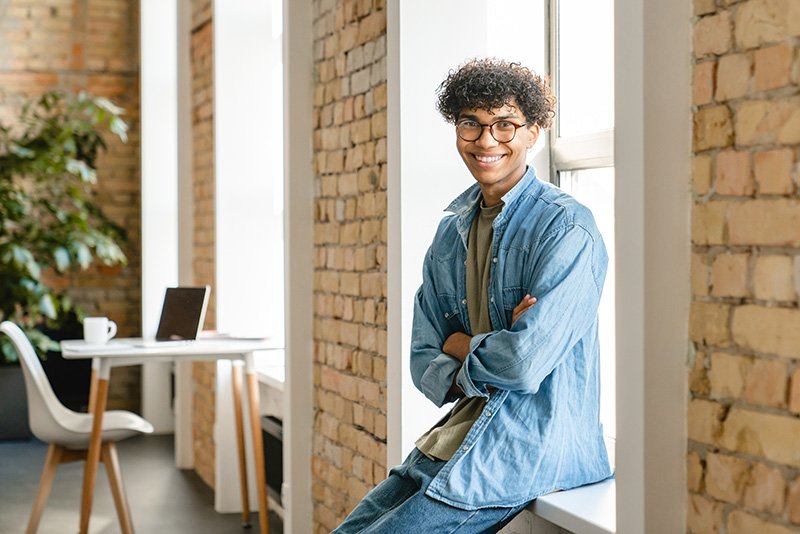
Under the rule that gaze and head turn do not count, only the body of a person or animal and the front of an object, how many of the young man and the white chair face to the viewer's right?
1

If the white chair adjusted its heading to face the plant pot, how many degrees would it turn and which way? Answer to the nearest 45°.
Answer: approximately 90° to its left

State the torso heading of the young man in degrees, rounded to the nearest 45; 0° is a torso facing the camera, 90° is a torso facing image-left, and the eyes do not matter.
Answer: approximately 45°

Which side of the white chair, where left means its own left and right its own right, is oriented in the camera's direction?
right

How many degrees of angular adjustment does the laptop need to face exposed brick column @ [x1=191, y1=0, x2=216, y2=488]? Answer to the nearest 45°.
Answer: approximately 135° to its right

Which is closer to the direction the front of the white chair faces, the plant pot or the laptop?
the laptop

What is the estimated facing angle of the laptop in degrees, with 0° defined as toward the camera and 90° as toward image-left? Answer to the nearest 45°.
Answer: approximately 45°
